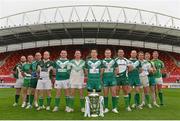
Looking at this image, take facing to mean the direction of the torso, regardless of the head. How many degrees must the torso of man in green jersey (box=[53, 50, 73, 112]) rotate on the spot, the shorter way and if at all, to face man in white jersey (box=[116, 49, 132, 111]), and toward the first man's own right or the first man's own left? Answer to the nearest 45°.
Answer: approximately 90° to the first man's own left

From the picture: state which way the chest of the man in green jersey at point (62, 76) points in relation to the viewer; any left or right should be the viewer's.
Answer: facing the viewer

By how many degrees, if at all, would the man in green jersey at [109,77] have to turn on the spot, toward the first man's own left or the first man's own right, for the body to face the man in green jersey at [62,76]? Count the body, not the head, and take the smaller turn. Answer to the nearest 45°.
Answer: approximately 90° to the first man's own right

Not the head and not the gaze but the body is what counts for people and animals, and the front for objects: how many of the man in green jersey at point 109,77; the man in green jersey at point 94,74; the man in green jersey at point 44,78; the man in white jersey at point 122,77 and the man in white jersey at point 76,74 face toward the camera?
5

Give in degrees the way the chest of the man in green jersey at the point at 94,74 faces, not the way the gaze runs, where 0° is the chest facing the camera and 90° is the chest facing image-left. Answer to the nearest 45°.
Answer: approximately 0°

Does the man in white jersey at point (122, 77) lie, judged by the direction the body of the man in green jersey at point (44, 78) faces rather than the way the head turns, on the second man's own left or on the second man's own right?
on the second man's own left

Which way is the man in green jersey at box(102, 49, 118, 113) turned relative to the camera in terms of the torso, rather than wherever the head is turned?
toward the camera

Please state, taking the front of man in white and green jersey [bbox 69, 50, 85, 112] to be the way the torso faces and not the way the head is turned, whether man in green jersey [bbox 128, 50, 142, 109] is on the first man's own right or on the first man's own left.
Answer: on the first man's own left

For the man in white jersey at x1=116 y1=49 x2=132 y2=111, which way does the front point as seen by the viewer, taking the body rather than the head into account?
toward the camera

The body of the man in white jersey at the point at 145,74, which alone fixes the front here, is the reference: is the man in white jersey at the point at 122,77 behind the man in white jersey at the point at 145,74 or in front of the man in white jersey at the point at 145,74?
in front

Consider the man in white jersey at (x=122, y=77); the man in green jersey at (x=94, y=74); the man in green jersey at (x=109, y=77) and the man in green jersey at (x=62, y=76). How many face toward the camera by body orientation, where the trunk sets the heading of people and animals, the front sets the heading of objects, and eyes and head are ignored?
4

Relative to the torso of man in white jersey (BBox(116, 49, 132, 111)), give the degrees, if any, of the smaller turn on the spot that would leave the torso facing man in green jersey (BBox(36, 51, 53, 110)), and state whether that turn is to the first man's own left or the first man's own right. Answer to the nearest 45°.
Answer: approximately 90° to the first man's own right
